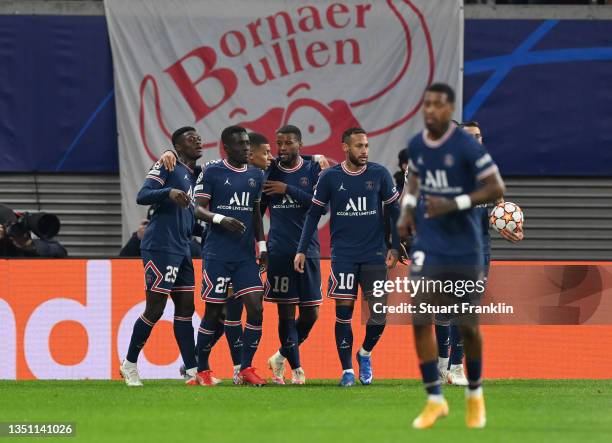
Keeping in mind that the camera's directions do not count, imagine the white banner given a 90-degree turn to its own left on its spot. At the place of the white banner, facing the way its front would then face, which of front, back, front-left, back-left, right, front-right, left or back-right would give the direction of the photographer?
back-right

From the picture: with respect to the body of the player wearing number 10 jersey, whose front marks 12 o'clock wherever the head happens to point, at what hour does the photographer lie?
The photographer is roughly at 4 o'clock from the player wearing number 10 jersey.

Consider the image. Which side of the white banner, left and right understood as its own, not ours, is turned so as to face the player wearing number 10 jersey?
front

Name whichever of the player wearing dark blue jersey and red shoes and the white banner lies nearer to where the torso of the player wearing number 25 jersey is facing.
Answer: the player wearing dark blue jersey and red shoes

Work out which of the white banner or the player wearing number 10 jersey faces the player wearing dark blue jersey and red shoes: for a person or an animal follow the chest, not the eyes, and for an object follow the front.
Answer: the white banner

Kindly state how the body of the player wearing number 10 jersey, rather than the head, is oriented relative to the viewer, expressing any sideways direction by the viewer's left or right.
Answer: facing the viewer

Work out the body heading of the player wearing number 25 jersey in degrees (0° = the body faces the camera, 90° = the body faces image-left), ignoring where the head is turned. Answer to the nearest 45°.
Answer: approximately 315°

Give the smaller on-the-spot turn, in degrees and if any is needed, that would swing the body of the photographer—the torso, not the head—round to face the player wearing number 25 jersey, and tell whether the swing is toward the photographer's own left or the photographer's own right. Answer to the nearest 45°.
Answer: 0° — they already face them

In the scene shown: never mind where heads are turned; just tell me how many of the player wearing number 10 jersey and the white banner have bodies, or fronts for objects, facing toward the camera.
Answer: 2

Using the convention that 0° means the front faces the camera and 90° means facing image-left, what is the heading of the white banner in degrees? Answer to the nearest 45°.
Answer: approximately 0°

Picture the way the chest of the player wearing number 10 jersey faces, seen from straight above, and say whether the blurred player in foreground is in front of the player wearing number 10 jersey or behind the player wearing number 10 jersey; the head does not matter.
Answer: in front

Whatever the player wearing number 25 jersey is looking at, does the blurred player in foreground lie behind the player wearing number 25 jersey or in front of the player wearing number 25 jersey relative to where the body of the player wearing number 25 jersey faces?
in front
